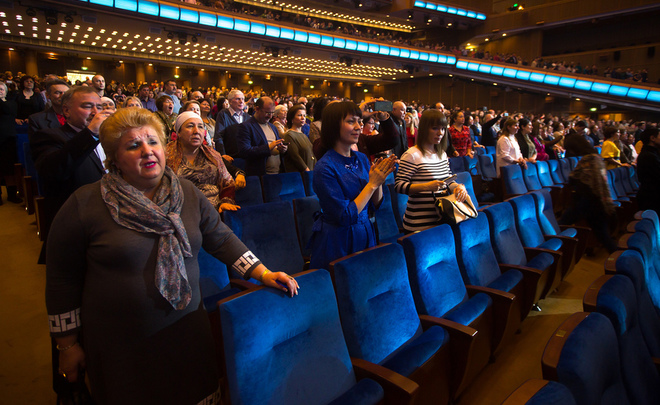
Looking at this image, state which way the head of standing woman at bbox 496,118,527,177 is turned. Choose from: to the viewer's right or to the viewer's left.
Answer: to the viewer's right

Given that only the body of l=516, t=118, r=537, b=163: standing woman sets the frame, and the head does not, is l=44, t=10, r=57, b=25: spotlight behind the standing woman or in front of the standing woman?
behind

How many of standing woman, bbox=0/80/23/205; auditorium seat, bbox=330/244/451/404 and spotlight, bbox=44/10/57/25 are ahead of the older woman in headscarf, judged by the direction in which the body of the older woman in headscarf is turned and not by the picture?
1

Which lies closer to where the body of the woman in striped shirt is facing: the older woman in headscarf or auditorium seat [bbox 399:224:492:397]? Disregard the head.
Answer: the auditorium seat

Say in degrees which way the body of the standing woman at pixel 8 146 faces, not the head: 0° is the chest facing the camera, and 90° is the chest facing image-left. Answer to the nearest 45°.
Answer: approximately 315°

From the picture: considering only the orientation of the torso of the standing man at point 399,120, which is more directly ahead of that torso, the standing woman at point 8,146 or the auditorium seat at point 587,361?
the auditorium seat

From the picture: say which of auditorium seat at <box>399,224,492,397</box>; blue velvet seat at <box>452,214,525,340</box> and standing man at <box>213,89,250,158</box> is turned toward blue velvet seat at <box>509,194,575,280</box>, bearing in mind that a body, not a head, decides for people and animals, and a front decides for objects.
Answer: the standing man

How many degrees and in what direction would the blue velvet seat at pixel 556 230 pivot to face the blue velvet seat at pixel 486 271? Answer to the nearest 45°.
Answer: approximately 45° to its right

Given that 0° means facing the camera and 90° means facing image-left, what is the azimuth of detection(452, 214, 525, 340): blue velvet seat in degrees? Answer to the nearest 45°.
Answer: approximately 315°

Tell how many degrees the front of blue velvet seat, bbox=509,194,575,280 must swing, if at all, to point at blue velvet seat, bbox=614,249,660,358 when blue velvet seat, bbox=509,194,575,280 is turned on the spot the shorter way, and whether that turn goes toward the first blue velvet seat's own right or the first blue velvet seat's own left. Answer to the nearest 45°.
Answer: approximately 45° to the first blue velvet seat's own right

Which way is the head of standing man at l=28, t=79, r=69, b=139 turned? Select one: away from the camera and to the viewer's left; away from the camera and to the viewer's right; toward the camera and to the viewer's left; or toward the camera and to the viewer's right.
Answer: toward the camera and to the viewer's right

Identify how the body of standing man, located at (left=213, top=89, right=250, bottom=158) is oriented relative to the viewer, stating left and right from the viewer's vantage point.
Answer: facing the viewer and to the right of the viewer

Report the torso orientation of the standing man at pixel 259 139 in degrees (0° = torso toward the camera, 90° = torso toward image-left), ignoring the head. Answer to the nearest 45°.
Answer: approximately 315°

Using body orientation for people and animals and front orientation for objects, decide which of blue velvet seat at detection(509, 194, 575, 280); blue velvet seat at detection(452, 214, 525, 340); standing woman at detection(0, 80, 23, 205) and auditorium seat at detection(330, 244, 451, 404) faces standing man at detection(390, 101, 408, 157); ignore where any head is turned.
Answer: the standing woman

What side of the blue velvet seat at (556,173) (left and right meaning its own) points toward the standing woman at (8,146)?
right
